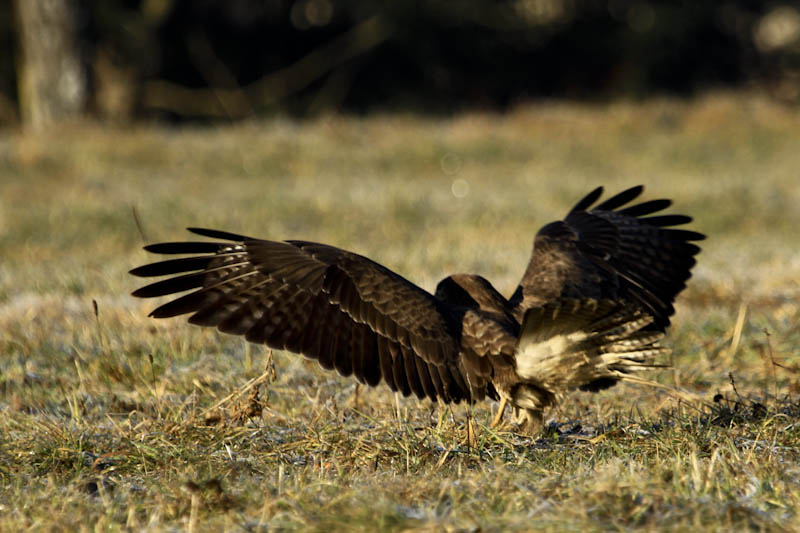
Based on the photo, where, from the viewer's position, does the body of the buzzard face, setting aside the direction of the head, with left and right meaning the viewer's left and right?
facing away from the viewer and to the left of the viewer

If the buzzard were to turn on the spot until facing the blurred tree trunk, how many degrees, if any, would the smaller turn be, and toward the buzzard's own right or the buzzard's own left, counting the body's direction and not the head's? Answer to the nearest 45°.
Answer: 0° — it already faces it
